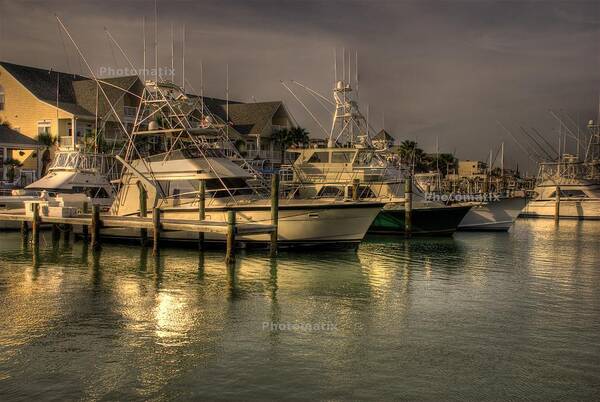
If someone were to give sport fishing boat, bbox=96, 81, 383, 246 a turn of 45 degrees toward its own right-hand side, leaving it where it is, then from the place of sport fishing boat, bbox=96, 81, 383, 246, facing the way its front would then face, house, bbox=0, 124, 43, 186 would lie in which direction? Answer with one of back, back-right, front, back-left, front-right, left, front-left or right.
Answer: back

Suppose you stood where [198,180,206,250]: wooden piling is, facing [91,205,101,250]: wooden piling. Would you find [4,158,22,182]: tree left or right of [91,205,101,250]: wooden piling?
right

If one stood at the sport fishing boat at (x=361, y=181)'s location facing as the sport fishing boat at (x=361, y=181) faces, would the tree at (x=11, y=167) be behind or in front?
behind

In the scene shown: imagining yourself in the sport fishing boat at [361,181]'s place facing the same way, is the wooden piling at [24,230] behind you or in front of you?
behind

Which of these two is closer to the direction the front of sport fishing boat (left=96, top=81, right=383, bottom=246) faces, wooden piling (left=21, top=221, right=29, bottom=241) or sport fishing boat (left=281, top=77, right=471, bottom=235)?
the sport fishing boat

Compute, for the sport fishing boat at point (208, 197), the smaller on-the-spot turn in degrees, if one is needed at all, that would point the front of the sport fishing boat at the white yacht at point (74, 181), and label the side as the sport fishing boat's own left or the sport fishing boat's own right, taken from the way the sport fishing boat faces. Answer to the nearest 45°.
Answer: approximately 135° to the sport fishing boat's own left

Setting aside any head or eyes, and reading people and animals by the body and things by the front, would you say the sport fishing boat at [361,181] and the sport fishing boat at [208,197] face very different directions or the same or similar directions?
same or similar directions

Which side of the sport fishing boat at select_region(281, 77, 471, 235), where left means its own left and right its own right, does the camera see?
right

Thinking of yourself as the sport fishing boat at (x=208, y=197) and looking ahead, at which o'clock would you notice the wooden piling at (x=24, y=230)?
The wooden piling is roughly at 7 o'clock from the sport fishing boat.

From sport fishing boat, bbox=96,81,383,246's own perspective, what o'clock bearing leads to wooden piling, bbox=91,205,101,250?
The wooden piling is roughly at 6 o'clock from the sport fishing boat.

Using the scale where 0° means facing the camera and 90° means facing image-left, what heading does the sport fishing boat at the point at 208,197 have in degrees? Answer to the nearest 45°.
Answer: approximately 270°

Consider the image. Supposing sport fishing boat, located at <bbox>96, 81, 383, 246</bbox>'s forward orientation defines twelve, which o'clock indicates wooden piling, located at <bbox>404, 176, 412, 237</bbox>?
The wooden piling is roughly at 11 o'clock from the sport fishing boat.

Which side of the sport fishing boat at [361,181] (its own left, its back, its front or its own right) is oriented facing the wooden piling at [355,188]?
right

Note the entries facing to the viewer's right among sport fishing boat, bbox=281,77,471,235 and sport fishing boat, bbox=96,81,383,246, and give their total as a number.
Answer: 2

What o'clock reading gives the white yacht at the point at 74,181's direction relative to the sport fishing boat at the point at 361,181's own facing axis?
The white yacht is roughly at 6 o'clock from the sport fishing boat.

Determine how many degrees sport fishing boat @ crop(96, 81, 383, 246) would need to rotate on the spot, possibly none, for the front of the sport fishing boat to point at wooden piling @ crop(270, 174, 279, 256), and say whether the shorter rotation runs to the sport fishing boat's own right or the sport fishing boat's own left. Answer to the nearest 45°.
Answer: approximately 45° to the sport fishing boat's own right

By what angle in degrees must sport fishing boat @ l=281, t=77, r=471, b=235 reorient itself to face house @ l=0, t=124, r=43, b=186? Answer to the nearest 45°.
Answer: approximately 180°
